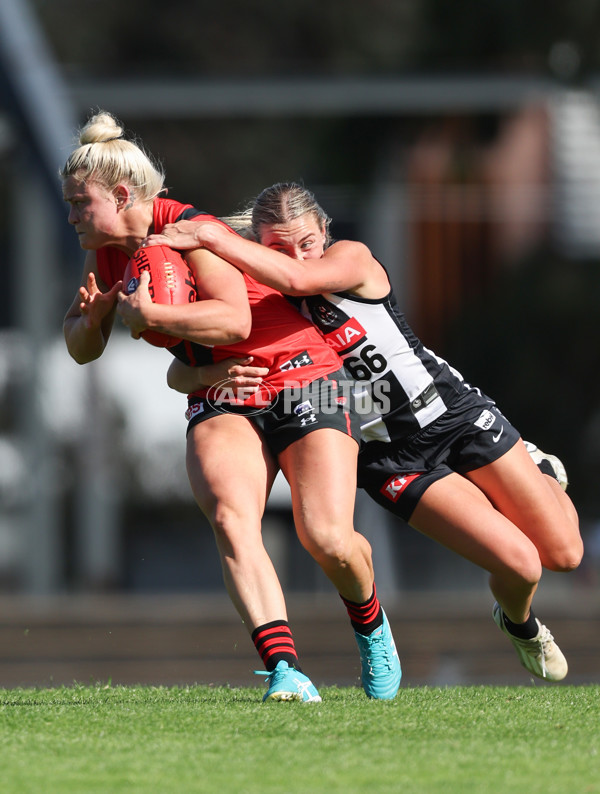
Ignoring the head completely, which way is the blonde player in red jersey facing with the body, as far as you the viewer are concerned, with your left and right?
facing the viewer and to the left of the viewer

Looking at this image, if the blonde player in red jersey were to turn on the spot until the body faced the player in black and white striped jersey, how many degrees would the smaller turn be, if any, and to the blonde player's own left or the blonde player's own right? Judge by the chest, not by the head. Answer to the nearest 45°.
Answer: approximately 180°
